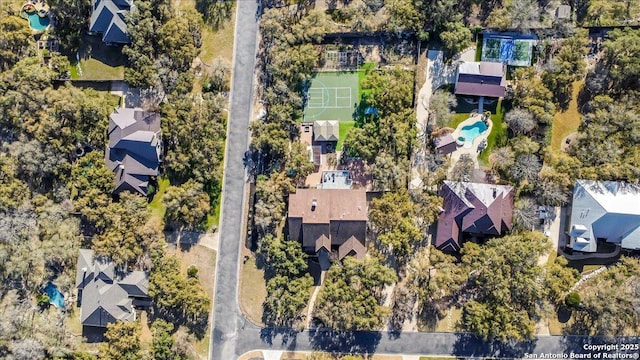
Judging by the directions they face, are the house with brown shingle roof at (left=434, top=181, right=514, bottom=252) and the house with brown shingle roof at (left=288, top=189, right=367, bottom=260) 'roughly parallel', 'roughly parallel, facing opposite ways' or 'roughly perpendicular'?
roughly parallel

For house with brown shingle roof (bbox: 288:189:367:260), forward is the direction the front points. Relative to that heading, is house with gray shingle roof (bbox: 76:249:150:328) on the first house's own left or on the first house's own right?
on the first house's own right

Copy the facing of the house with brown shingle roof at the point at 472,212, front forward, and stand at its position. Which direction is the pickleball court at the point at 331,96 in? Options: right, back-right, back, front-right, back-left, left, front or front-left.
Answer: right

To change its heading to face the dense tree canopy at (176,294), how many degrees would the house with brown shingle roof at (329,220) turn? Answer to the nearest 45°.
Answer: approximately 90° to its right

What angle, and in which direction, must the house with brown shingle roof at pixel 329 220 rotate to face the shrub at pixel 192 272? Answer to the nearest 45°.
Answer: approximately 90° to its right

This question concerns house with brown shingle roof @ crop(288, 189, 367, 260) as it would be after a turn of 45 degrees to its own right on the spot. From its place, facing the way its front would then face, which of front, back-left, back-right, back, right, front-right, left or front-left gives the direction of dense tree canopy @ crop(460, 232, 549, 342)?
back-left

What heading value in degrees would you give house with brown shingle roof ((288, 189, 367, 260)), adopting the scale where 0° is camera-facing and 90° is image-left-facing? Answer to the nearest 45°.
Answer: approximately 0°

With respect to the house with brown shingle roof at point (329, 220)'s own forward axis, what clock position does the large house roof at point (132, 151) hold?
The large house roof is roughly at 3 o'clock from the house with brown shingle roof.

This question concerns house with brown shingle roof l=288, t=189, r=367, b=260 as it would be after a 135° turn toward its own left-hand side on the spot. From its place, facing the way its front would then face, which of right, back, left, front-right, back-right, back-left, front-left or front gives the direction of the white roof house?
front-right

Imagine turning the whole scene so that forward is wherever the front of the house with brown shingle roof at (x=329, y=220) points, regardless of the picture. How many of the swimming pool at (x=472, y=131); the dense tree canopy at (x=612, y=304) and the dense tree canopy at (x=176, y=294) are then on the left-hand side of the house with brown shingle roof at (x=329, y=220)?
2
